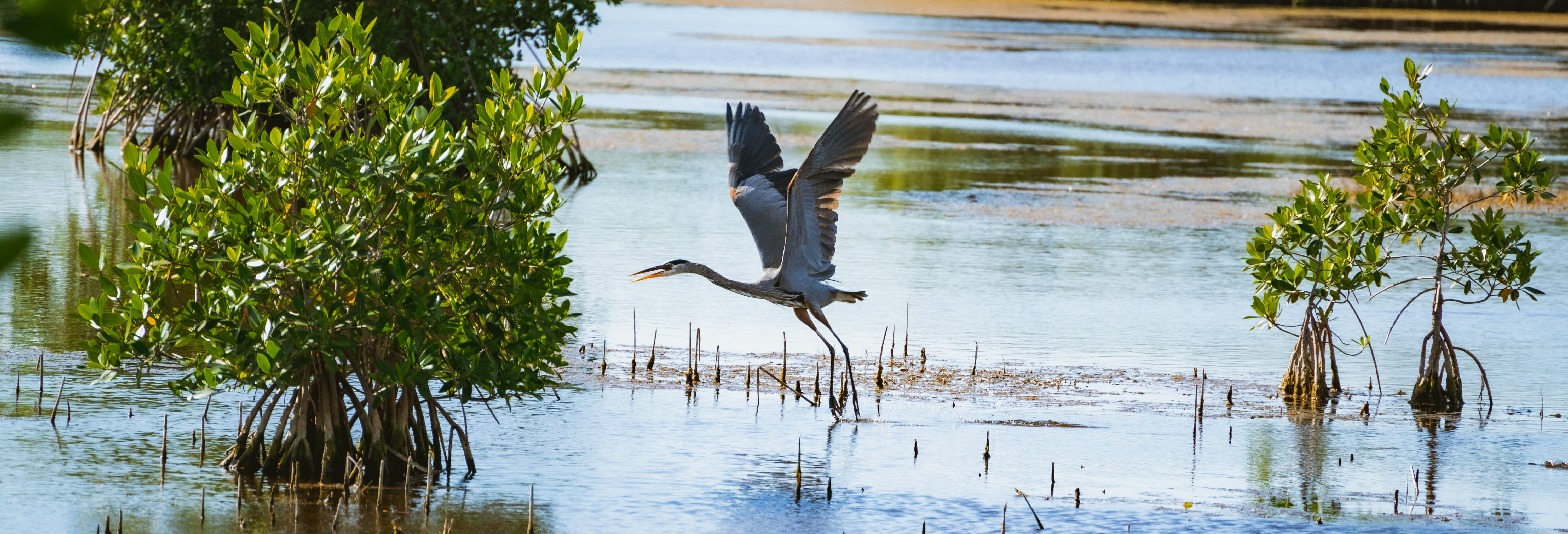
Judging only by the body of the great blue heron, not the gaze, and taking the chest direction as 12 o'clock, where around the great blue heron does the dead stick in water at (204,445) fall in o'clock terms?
The dead stick in water is roughly at 11 o'clock from the great blue heron.

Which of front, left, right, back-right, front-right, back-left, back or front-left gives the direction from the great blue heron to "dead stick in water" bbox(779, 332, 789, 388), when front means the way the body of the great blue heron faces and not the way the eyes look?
right

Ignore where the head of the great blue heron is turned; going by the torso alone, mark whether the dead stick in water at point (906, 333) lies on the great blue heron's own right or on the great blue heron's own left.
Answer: on the great blue heron's own right

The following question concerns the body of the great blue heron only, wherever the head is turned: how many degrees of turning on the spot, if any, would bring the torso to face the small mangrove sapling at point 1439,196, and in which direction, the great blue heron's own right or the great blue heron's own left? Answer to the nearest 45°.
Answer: approximately 180°

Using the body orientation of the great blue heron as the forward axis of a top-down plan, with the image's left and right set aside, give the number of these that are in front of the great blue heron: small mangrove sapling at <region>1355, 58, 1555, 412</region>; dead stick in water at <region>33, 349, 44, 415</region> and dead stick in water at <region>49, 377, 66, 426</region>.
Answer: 2

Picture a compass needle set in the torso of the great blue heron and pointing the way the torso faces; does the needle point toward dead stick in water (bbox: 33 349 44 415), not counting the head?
yes

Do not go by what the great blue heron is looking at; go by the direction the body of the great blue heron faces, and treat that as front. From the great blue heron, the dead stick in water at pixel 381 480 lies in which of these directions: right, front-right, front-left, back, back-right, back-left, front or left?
front-left

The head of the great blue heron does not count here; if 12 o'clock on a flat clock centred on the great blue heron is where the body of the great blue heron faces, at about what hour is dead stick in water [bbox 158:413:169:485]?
The dead stick in water is roughly at 11 o'clock from the great blue heron.

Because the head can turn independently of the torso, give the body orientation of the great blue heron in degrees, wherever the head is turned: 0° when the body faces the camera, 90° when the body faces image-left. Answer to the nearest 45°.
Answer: approximately 90°

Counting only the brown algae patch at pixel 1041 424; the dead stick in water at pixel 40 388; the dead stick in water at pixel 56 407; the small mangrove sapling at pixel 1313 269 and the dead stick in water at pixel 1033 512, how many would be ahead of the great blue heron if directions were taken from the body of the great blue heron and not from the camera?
2

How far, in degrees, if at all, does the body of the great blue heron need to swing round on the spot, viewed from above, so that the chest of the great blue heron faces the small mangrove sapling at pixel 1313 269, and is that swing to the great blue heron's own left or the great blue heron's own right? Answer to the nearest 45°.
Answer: approximately 180°
